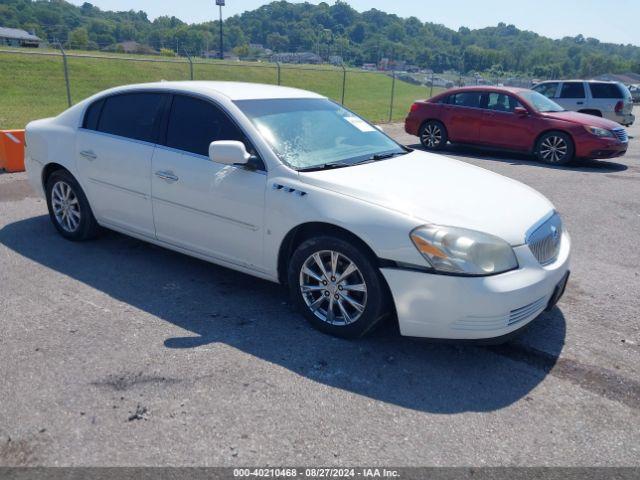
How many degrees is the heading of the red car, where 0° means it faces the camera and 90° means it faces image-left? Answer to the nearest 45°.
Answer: approximately 315°

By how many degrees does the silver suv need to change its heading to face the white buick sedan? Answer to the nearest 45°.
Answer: approximately 90° to its left

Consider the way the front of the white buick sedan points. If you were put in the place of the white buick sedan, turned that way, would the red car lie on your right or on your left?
on your left

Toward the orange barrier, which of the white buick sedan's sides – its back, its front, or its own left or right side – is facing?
back

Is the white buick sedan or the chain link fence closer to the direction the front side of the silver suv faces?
the chain link fence

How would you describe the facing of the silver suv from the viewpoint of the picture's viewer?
facing to the left of the viewer

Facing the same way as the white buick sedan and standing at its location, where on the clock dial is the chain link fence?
The chain link fence is roughly at 7 o'clock from the white buick sedan.

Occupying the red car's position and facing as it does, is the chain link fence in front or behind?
behind

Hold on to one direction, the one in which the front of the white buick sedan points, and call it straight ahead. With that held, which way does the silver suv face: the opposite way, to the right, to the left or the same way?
the opposite way
